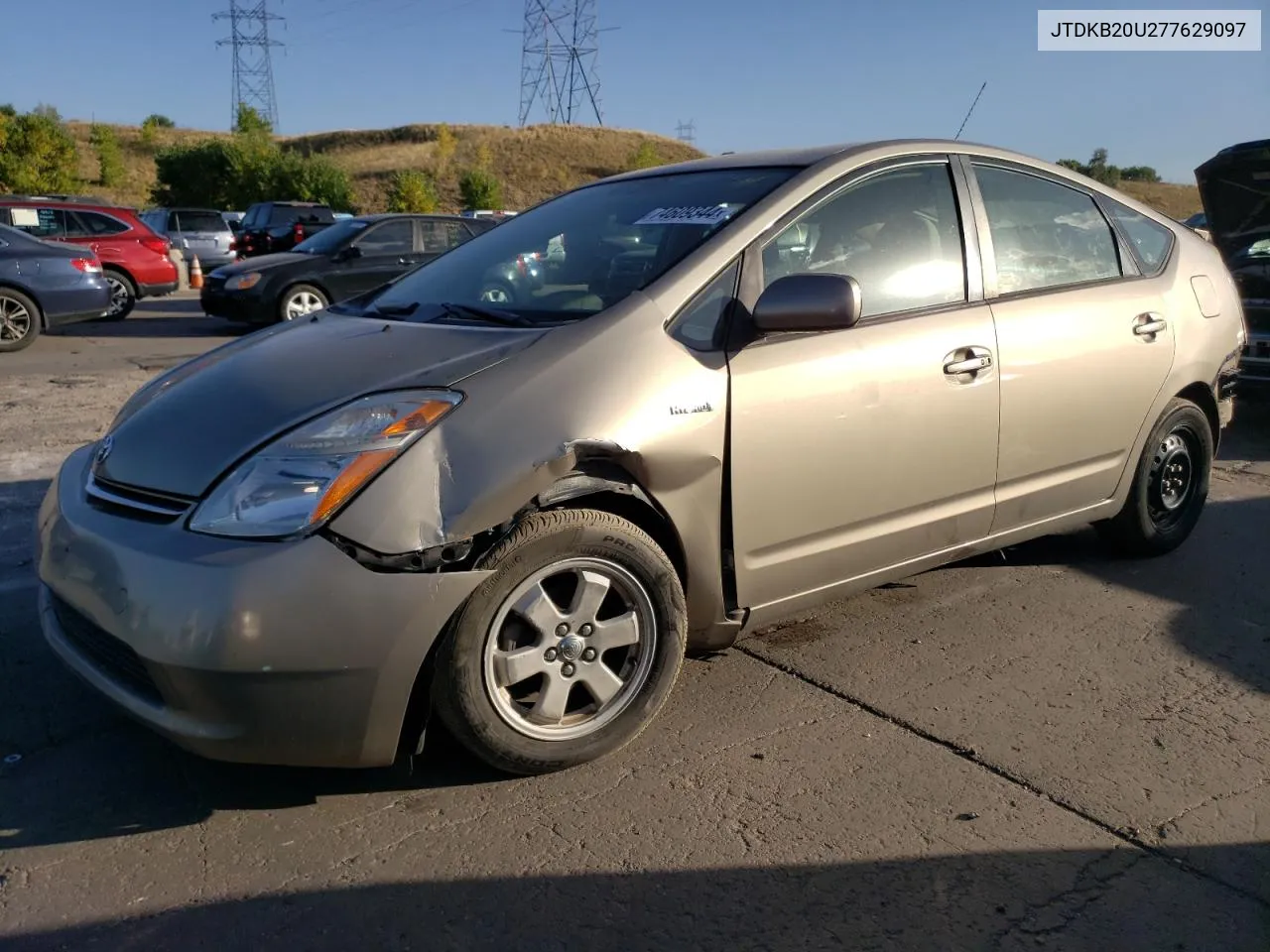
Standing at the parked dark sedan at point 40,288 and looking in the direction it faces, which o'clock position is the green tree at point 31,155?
The green tree is roughly at 3 o'clock from the parked dark sedan.

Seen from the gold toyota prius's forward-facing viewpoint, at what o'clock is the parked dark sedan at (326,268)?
The parked dark sedan is roughly at 4 o'clock from the gold toyota prius.

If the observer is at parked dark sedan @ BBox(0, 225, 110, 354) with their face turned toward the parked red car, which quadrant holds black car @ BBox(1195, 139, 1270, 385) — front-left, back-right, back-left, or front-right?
back-right

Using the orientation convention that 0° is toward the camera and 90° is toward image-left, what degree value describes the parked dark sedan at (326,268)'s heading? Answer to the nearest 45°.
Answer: approximately 45°

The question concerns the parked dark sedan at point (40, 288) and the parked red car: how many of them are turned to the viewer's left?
2

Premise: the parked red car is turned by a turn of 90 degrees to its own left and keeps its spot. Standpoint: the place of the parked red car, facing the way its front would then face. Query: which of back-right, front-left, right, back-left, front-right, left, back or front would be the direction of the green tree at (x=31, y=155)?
back

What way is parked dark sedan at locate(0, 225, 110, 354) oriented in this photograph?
to the viewer's left

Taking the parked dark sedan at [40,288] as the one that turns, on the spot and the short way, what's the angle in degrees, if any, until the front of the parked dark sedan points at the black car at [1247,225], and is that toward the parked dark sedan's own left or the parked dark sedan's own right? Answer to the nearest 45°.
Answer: approximately 135° to the parked dark sedan's own left

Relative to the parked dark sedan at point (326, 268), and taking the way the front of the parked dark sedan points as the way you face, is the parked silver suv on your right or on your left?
on your right

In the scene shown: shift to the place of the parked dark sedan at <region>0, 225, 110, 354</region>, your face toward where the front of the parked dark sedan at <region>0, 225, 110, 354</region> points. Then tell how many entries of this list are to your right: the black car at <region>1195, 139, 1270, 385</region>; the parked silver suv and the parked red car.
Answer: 2

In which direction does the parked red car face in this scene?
to the viewer's left
